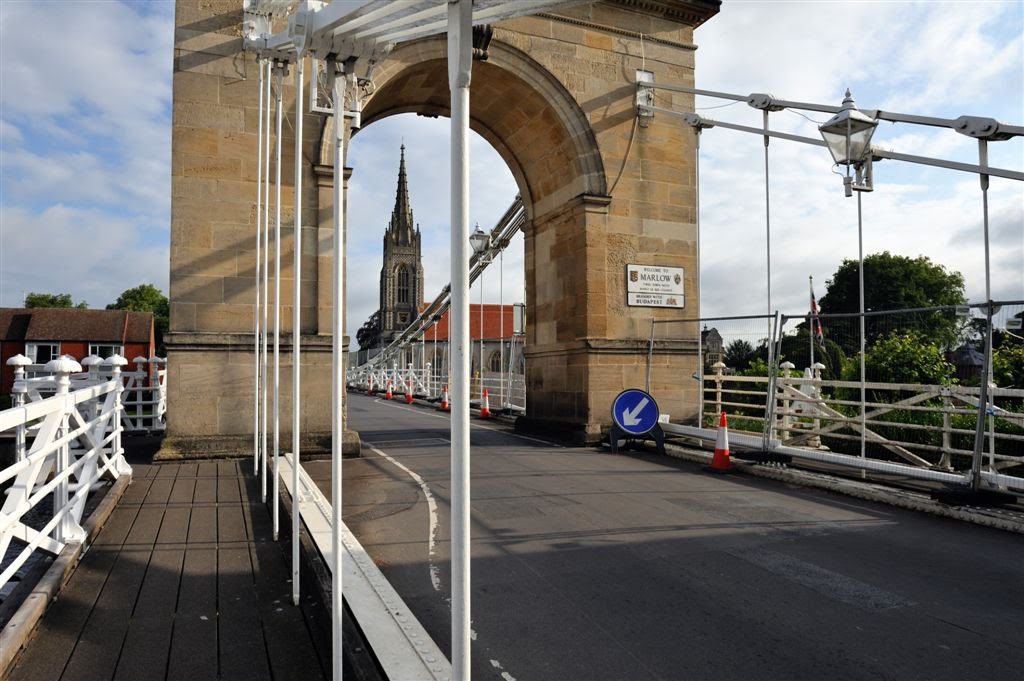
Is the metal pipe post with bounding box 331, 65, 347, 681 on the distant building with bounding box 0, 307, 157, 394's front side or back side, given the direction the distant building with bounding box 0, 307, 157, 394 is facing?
on the front side

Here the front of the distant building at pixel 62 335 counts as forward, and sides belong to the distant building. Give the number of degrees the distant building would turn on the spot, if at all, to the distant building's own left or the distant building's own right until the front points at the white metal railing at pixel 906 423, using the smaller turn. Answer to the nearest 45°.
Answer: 0° — it already faces it

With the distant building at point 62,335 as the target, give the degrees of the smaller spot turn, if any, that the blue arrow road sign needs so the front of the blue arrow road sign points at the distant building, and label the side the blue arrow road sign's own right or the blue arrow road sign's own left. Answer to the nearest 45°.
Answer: approximately 135° to the blue arrow road sign's own right

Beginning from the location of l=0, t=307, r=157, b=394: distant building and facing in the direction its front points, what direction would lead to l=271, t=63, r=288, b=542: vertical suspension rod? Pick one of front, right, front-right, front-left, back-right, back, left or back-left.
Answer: front

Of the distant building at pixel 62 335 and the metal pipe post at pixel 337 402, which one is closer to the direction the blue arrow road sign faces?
the metal pipe post

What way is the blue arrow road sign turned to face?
toward the camera

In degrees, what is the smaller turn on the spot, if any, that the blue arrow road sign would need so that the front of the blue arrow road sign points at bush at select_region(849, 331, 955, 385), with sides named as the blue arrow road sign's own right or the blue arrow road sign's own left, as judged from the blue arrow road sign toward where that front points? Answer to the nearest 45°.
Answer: approximately 135° to the blue arrow road sign's own left

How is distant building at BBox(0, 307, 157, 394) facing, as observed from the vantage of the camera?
facing the viewer

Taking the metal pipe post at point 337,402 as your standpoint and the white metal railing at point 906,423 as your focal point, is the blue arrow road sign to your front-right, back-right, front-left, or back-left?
front-left

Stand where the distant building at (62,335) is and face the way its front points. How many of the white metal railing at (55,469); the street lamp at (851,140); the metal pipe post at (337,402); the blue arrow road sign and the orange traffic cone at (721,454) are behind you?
0

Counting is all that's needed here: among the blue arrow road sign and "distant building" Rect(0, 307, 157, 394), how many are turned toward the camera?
2

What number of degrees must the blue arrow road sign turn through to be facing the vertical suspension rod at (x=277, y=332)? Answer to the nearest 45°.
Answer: approximately 45° to its right

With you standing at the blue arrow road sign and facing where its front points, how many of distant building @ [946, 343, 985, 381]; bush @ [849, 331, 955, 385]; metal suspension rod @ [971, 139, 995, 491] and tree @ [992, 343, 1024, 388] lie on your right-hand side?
0

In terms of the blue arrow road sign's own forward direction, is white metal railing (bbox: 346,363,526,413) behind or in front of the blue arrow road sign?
behind
